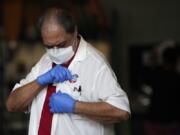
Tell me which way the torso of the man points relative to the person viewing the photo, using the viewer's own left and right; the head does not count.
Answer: facing the viewer and to the left of the viewer
